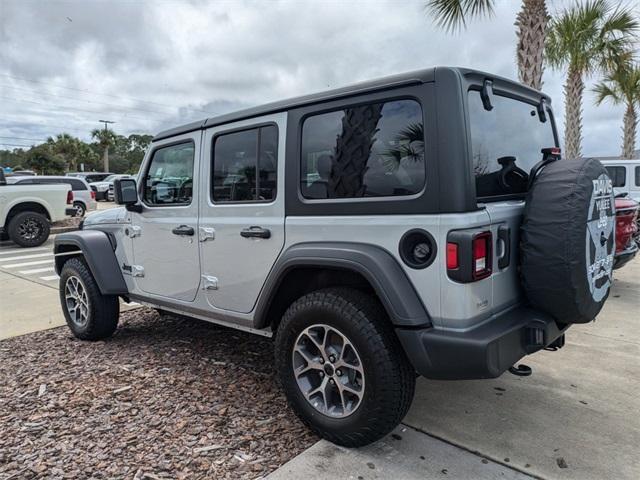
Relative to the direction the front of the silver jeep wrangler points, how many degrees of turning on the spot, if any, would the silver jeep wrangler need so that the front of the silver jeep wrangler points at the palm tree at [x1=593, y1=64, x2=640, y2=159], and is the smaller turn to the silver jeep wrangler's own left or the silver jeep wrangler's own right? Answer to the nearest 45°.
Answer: approximately 90° to the silver jeep wrangler's own right

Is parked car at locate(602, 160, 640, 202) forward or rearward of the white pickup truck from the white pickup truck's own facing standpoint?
rearward

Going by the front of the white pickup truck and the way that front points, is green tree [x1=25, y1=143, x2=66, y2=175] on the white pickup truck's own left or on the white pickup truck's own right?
on the white pickup truck's own right

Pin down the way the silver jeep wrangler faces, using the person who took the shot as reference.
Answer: facing away from the viewer and to the left of the viewer

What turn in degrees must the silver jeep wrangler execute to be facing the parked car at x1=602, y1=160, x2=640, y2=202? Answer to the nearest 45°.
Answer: approximately 90° to its right

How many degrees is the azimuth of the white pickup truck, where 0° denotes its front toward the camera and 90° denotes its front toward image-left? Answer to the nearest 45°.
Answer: approximately 90°

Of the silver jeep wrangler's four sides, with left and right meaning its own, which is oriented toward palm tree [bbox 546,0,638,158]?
right

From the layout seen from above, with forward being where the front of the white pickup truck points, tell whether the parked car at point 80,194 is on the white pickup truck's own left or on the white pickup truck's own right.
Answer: on the white pickup truck's own right
